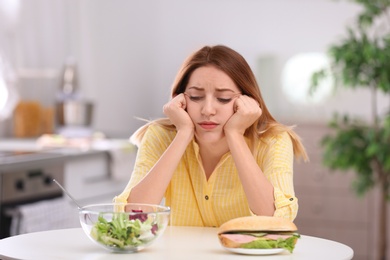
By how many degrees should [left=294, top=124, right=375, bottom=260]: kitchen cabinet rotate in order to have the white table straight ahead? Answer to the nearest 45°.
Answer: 0° — it already faces it

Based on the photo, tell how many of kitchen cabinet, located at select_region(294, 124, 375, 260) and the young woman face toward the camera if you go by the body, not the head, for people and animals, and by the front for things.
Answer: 2

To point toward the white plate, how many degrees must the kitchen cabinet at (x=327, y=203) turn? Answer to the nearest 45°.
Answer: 0° — it already faces it

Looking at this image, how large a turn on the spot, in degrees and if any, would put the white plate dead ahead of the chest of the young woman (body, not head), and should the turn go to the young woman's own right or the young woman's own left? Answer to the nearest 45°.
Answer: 0° — they already face it

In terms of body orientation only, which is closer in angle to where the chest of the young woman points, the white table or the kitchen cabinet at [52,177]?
the white table

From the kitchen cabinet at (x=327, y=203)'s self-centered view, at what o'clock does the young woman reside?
The young woman is roughly at 12 o'clock from the kitchen cabinet.
